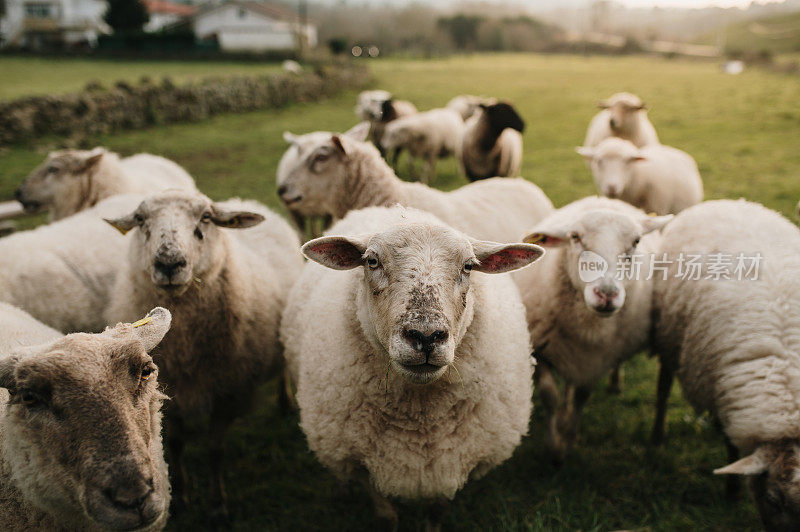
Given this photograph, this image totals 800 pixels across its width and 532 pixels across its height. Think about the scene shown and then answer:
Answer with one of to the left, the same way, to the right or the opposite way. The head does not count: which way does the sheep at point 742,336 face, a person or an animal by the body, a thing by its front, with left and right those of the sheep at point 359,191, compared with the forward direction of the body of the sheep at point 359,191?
to the left

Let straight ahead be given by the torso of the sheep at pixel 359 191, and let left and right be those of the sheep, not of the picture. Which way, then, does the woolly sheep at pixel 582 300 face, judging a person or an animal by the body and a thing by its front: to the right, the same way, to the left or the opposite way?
to the left

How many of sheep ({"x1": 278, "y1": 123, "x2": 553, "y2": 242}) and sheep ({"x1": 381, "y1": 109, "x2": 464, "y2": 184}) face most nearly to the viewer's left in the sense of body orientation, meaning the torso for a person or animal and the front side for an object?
2

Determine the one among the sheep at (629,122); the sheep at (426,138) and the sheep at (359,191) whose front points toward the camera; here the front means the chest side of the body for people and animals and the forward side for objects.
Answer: the sheep at (629,122)

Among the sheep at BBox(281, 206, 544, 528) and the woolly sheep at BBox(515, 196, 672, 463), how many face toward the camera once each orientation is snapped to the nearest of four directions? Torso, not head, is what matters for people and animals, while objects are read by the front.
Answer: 2

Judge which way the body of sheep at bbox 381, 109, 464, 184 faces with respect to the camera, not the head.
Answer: to the viewer's left

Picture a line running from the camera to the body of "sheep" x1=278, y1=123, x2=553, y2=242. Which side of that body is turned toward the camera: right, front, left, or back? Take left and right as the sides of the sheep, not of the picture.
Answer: left

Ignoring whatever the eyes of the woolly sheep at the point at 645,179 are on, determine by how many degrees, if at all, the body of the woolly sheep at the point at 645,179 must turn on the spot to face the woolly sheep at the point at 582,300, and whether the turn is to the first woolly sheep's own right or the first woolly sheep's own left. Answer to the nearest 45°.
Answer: approximately 45° to the first woolly sheep's own left

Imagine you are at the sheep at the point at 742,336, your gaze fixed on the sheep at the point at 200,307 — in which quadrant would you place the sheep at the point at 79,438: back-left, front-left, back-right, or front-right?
front-left

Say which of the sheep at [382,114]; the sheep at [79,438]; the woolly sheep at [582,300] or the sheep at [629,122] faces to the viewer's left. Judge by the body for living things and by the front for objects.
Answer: the sheep at [382,114]

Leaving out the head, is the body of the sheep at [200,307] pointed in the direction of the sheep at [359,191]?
no

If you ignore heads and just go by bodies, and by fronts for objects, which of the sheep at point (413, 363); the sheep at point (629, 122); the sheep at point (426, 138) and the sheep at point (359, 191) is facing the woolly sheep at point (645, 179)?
the sheep at point (629, 122)

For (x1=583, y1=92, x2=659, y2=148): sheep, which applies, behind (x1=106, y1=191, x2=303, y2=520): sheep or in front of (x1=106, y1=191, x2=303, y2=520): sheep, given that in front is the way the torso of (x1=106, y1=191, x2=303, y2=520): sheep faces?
behind

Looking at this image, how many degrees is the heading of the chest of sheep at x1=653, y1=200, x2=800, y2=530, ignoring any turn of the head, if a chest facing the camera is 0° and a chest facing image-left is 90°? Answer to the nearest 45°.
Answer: approximately 315°

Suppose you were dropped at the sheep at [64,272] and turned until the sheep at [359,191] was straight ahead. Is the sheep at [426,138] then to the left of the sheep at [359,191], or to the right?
left

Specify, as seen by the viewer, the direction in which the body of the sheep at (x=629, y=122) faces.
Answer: toward the camera

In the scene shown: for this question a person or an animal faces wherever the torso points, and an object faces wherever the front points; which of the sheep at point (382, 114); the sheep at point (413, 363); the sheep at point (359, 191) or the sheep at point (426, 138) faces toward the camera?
the sheep at point (413, 363)

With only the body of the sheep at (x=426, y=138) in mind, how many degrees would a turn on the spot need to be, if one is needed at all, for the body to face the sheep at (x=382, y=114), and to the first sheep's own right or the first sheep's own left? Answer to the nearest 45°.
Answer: approximately 45° to the first sheep's own right

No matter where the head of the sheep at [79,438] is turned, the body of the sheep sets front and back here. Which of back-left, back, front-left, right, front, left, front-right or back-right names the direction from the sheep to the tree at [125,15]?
back-left

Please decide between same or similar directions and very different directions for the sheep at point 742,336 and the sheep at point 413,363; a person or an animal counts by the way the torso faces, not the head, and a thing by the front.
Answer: same or similar directions

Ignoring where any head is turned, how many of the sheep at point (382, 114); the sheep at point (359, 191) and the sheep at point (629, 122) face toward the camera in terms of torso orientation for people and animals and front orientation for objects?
1

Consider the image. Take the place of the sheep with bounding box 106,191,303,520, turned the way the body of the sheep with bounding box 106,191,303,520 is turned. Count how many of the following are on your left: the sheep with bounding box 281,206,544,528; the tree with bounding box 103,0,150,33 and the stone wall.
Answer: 1
